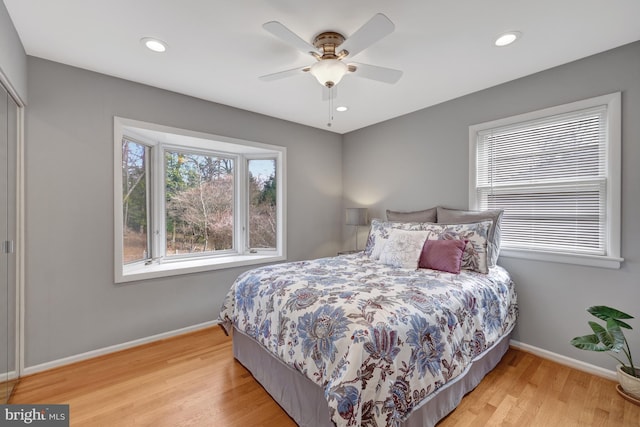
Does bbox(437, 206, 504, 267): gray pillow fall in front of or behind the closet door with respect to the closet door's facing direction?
in front

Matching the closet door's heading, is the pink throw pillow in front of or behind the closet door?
in front

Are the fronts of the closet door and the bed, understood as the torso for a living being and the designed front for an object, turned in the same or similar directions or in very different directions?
very different directions

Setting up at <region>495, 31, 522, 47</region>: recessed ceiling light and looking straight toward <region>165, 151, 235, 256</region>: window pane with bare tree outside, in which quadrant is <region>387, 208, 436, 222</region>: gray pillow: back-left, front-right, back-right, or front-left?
front-right

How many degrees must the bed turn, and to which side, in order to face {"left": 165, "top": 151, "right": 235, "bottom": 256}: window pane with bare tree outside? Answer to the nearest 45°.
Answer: approximately 90° to its right

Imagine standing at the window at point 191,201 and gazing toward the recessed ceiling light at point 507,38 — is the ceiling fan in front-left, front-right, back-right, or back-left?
front-right

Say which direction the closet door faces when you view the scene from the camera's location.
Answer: facing to the right of the viewer

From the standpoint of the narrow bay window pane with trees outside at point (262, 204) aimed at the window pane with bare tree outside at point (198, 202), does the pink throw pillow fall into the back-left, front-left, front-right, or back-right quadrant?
back-left

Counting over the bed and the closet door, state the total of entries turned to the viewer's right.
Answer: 1

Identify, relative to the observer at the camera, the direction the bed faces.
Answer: facing the viewer and to the left of the viewer

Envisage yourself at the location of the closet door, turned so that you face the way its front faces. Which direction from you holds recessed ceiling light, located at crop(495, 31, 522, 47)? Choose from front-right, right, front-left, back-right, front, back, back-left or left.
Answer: front-right

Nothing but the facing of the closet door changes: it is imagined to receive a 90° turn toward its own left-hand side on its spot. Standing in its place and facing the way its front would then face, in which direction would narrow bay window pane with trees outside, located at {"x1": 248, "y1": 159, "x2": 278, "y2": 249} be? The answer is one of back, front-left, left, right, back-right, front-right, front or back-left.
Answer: right
